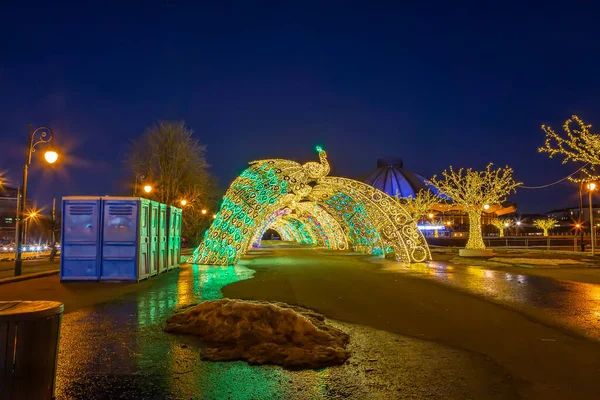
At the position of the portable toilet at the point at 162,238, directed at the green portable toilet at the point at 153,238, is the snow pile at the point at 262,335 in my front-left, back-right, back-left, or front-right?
front-left

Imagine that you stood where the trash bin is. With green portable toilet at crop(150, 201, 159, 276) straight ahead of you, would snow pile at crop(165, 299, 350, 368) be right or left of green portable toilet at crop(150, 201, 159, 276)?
right

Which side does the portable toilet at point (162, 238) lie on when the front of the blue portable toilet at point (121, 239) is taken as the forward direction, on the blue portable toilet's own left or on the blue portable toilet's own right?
on the blue portable toilet's own left

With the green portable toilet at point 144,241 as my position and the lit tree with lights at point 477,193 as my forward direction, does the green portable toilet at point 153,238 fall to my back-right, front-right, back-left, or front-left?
front-left

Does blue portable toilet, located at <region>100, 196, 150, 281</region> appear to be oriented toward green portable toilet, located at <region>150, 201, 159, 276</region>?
no

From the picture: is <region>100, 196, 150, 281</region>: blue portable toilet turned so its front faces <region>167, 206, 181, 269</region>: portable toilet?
no

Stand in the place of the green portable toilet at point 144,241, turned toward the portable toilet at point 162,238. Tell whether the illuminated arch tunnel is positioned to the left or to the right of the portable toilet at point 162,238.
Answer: right

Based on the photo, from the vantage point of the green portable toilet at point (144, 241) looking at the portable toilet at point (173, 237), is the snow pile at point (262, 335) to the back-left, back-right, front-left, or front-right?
back-right

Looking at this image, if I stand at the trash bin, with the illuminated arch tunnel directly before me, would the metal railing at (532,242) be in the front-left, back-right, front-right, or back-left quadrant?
front-right
